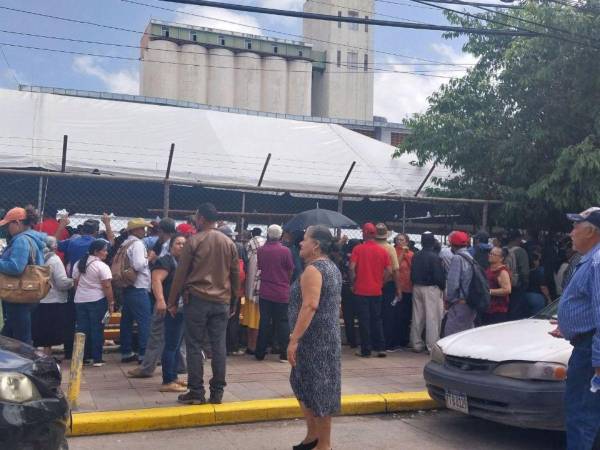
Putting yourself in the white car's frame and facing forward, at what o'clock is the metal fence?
The metal fence is roughly at 3 o'clock from the white car.

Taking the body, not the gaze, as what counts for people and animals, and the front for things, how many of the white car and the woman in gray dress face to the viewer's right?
0

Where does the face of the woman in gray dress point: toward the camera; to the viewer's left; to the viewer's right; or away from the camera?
to the viewer's left

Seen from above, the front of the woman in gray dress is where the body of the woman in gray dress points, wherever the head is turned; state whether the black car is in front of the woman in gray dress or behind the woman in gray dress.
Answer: in front

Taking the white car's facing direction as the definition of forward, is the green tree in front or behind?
behind

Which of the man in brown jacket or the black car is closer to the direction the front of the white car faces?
the black car

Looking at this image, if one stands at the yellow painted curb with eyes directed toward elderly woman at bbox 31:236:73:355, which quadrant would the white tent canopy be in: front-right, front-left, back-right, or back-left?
front-right

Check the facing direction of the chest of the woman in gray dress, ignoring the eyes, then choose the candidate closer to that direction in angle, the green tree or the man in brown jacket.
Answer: the man in brown jacket

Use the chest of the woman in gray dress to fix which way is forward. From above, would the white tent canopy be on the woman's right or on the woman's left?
on the woman's right

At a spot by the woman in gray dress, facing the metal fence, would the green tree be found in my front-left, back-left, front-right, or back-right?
front-right

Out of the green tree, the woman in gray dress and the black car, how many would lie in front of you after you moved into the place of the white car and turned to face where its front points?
2

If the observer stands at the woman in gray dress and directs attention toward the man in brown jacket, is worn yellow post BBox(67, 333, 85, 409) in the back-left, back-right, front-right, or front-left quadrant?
front-left

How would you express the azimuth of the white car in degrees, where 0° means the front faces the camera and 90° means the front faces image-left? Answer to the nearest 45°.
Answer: approximately 45°

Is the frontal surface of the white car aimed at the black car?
yes

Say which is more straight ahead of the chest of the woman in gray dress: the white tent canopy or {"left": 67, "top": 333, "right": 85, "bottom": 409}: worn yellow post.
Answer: the worn yellow post

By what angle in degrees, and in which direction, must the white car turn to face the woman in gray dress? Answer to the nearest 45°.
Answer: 0° — it already faces them
